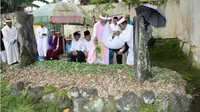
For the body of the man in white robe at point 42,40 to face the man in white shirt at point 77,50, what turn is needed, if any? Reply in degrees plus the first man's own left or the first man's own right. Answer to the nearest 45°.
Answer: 0° — they already face them

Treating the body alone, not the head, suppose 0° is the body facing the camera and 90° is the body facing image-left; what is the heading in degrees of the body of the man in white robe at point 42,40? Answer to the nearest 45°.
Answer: approximately 0°

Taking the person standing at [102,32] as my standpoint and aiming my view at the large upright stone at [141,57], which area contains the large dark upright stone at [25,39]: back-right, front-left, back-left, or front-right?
back-right

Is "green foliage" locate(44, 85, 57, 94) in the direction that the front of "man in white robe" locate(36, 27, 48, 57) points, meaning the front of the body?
yes

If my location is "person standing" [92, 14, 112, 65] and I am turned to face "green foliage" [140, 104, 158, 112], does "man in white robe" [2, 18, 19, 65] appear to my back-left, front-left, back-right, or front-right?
back-right

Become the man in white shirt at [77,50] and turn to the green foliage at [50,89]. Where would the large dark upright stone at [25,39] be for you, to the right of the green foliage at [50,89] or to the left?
right
